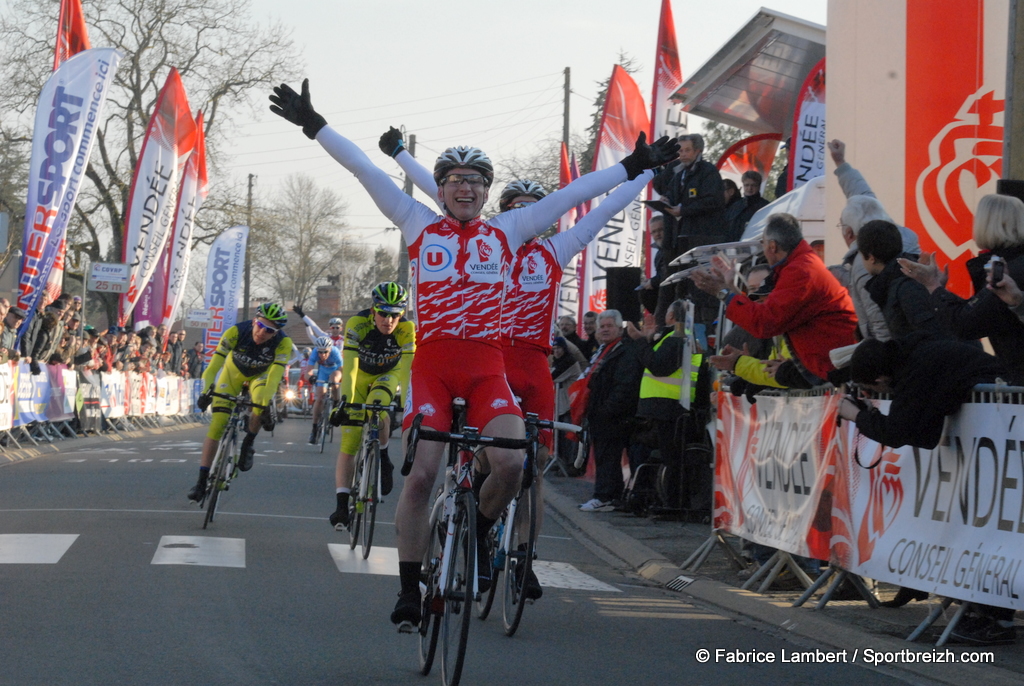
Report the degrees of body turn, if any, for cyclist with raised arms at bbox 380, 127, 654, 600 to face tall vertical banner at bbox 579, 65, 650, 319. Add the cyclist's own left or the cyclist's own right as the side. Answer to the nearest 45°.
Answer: approximately 180°

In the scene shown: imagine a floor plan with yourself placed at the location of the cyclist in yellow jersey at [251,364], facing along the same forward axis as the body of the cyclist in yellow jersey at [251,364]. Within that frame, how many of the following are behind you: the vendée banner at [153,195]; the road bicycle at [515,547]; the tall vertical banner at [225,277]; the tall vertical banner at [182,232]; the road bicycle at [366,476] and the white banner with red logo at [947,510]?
3

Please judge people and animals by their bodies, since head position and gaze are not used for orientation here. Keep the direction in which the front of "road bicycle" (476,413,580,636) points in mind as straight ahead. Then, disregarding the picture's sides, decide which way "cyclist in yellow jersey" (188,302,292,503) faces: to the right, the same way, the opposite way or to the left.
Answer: the same way

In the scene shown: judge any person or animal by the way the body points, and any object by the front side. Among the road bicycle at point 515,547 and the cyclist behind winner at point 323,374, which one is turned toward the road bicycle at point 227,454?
the cyclist behind winner

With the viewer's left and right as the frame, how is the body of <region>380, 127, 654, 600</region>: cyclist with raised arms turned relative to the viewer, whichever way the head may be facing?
facing the viewer

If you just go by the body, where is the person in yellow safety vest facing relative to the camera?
to the viewer's left

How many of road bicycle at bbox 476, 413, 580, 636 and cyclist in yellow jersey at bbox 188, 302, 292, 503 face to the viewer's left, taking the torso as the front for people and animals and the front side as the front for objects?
0

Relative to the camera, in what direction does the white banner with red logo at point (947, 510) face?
facing the viewer and to the left of the viewer

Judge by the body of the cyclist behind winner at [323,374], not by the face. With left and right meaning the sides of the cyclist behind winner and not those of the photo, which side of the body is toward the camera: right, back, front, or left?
front

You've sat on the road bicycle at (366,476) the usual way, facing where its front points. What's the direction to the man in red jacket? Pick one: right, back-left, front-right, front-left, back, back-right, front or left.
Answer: front-left

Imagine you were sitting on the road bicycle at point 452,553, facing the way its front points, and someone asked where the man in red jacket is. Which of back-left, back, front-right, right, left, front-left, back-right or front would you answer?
back-left

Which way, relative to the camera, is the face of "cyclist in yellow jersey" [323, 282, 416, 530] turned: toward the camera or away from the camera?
toward the camera

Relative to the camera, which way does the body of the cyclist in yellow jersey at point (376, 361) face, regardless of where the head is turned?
toward the camera

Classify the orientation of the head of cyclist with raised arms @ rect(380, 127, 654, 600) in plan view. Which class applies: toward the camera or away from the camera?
toward the camera

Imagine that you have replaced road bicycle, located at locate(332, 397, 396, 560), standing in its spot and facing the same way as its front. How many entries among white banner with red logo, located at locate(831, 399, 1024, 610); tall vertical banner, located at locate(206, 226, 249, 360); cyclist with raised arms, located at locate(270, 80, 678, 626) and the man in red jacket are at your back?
1

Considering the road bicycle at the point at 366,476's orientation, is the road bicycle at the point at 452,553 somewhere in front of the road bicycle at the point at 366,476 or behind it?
in front

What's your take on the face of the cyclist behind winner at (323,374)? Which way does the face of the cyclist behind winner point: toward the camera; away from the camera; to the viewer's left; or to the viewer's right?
toward the camera
